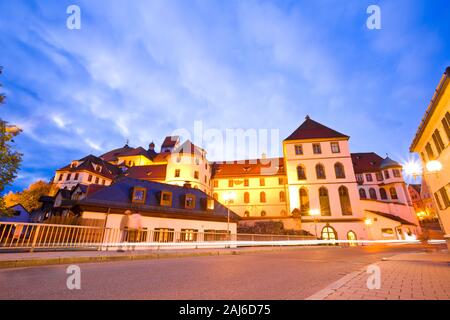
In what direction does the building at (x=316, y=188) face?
toward the camera

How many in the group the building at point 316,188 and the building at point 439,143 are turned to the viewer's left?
1

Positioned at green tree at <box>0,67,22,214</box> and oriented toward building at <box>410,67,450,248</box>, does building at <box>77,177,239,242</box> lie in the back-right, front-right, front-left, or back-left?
front-left

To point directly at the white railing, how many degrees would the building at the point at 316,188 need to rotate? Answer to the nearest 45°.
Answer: approximately 45° to its right

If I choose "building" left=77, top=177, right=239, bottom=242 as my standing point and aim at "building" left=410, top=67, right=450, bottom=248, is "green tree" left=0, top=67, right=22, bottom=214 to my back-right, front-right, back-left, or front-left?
back-right

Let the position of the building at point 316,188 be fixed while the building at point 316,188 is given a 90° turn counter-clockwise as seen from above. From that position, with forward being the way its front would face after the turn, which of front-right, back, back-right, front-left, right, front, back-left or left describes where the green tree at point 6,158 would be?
back-right

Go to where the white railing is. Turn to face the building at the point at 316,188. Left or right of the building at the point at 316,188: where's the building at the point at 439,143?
right

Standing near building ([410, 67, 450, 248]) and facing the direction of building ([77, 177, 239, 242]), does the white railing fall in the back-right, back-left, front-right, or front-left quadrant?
front-left

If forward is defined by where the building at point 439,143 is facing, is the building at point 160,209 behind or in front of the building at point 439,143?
in front

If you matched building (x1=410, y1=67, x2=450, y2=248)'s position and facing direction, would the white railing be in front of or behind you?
in front

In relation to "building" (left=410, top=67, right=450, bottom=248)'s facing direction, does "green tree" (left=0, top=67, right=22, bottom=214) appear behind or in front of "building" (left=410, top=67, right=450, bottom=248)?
in front

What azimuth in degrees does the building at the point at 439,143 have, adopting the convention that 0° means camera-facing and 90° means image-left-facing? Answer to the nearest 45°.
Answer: approximately 90°
